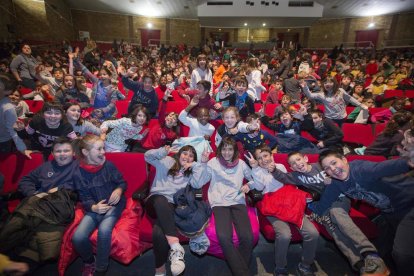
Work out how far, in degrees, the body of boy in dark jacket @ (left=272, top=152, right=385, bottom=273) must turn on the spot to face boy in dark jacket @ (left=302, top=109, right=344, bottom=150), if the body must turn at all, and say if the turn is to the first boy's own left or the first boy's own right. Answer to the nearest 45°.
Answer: approximately 180°

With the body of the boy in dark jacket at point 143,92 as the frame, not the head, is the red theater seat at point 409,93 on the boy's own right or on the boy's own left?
on the boy's own left

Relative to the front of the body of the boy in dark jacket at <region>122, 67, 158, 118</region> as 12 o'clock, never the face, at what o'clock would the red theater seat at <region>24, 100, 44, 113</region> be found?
The red theater seat is roughly at 4 o'clock from the boy in dark jacket.

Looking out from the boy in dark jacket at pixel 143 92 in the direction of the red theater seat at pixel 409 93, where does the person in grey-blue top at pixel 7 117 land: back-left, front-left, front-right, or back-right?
back-right

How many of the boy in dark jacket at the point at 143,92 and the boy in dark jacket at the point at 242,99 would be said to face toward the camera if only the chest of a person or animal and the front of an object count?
2

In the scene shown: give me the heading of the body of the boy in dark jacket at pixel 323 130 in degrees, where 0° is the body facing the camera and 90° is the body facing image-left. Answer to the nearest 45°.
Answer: approximately 45°

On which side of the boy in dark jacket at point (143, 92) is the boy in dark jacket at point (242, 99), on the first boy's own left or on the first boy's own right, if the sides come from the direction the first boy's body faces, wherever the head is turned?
on the first boy's own left

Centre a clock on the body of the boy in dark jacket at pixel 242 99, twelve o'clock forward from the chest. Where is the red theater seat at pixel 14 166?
The red theater seat is roughly at 2 o'clock from the boy in dark jacket.

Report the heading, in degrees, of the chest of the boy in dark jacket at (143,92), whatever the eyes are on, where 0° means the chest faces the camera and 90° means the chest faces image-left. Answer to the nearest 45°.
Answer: approximately 0°

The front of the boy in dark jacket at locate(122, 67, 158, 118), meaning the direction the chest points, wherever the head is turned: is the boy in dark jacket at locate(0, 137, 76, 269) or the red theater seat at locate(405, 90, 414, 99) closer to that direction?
the boy in dark jacket

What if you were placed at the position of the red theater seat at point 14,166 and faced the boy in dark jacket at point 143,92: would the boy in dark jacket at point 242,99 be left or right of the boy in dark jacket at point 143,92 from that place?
right

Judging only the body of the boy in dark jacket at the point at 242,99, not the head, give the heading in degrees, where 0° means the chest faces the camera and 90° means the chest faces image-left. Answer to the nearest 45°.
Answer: approximately 0°
